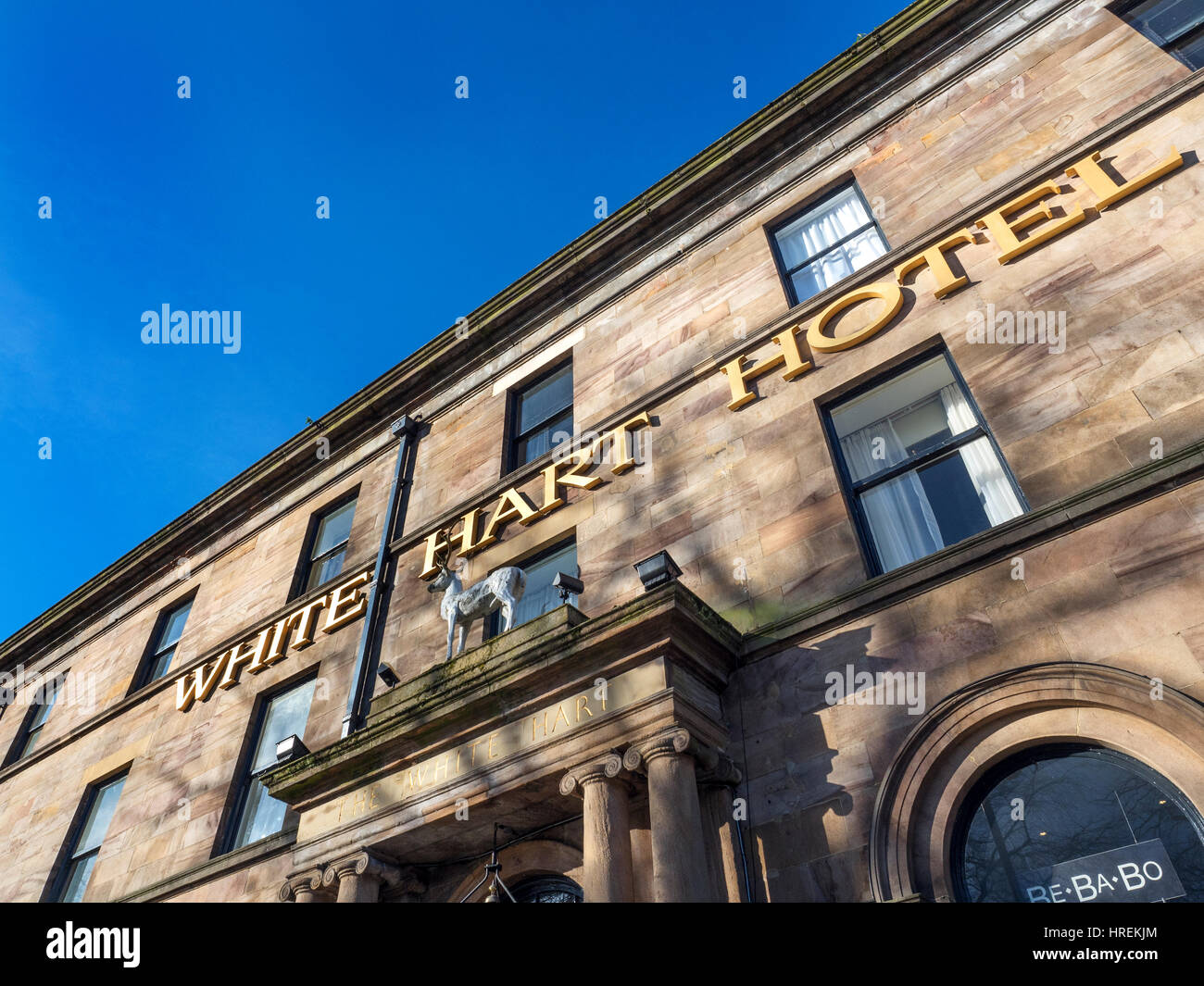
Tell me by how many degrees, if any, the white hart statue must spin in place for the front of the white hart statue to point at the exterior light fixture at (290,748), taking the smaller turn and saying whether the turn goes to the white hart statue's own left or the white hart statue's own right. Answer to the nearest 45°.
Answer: approximately 45° to the white hart statue's own right

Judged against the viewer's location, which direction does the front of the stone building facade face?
facing the viewer and to the left of the viewer

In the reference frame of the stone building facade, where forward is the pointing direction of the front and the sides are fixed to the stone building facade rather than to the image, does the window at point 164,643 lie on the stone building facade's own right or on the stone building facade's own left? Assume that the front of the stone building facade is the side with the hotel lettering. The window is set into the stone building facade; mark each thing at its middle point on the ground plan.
on the stone building facade's own right

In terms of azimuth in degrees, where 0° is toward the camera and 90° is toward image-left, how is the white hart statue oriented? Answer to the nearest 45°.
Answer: approximately 90°

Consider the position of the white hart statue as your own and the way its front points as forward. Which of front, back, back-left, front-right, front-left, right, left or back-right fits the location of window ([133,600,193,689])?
front-right

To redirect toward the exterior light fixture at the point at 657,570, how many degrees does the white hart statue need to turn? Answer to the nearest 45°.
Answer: approximately 135° to its left
